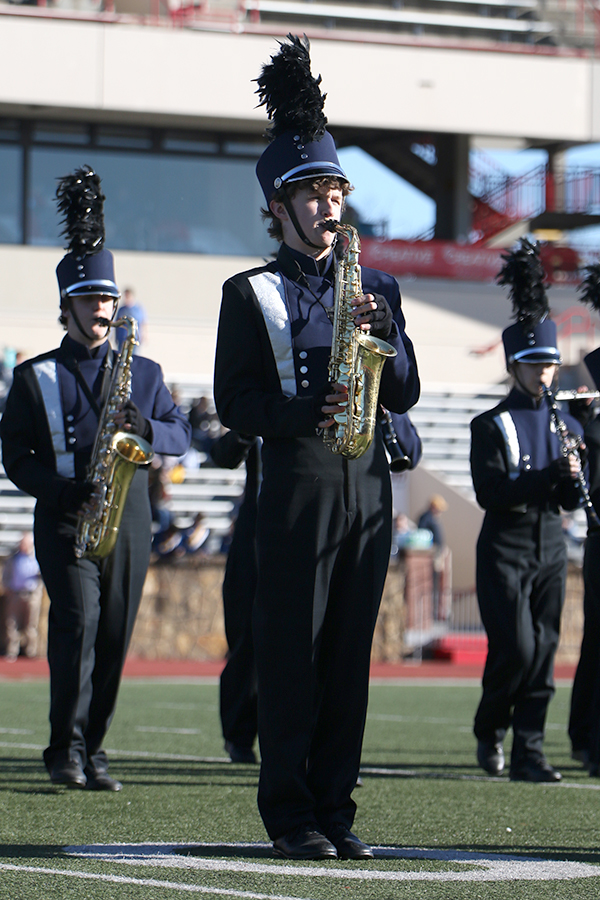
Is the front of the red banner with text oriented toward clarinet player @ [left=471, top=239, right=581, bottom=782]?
yes

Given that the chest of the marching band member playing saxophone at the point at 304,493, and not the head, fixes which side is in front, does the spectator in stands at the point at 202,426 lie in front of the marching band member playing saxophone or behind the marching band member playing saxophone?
behind

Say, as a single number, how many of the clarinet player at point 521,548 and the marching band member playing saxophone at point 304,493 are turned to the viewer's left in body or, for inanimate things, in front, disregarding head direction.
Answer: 0

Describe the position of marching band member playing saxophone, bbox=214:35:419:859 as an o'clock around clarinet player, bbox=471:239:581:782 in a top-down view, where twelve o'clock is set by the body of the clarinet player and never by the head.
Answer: The marching band member playing saxophone is roughly at 2 o'clock from the clarinet player.

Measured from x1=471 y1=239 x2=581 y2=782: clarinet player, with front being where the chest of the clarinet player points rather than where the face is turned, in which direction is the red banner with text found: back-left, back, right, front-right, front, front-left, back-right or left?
back-left

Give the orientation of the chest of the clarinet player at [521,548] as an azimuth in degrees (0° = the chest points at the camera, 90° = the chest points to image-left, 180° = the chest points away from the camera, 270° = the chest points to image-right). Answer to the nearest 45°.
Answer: approximately 315°

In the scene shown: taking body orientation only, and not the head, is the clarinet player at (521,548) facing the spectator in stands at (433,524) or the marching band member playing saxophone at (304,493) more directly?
the marching band member playing saxophone

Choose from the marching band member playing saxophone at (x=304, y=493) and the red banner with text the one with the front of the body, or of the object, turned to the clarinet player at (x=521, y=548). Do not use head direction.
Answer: the red banner with text

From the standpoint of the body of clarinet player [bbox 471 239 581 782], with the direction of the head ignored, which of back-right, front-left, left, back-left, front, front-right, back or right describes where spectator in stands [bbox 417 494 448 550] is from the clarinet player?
back-left

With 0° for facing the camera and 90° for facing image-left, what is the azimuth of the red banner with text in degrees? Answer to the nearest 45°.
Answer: approximately 0°
